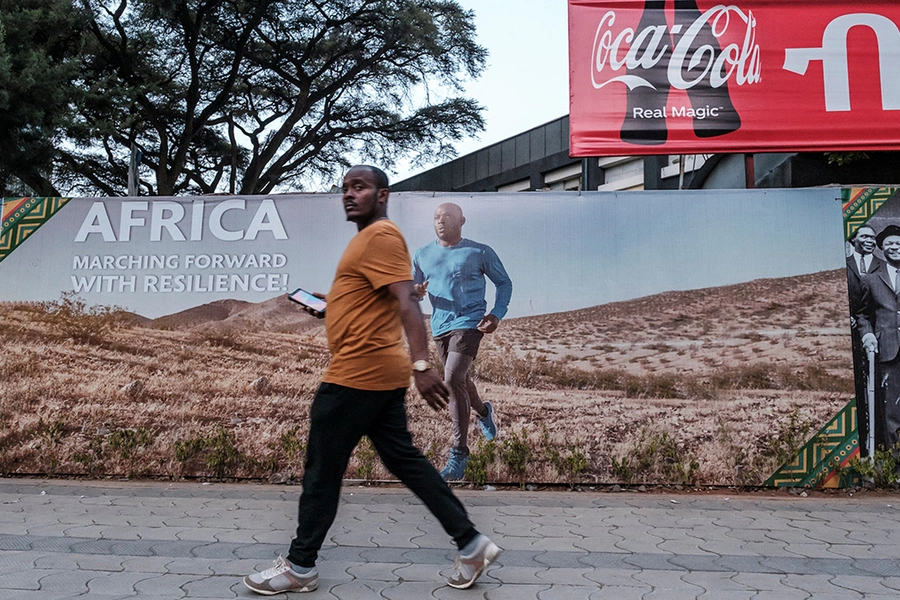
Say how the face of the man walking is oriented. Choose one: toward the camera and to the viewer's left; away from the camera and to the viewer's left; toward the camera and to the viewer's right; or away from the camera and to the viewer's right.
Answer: toward the camera and to the viewer's left

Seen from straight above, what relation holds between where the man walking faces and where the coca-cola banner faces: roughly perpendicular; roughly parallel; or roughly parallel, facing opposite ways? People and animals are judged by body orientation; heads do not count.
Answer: roughly perpendicular

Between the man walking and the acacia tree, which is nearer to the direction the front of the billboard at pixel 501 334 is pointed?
the man walking

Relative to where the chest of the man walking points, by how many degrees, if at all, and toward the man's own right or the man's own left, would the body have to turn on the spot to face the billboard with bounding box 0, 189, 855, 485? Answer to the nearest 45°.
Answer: approximately 90° to the man's own right

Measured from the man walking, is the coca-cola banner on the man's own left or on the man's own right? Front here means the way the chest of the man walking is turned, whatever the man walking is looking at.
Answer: on the man's own right

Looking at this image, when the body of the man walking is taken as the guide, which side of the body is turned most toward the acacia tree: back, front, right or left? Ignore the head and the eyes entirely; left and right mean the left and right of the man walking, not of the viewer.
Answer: right

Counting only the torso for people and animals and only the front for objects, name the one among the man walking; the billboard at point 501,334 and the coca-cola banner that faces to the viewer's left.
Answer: the man walking

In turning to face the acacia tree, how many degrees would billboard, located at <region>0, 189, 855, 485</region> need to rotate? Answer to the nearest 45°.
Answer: approximately 180°

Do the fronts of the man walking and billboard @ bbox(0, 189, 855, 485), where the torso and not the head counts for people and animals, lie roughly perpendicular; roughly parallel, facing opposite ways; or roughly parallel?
roughly perpendicular

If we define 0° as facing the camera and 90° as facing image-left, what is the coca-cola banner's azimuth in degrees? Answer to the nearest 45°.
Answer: approximately 0°

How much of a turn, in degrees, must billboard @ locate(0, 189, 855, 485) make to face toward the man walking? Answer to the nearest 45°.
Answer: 0° — it already faces them

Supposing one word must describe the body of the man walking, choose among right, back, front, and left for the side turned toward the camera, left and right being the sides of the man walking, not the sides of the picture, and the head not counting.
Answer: left
